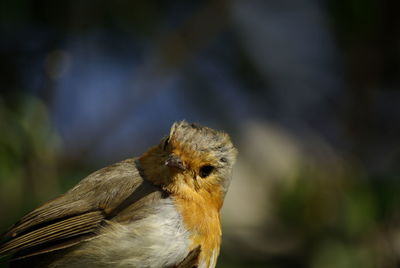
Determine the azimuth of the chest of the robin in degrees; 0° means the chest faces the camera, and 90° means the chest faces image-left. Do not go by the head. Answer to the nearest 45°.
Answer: approximately 270°
